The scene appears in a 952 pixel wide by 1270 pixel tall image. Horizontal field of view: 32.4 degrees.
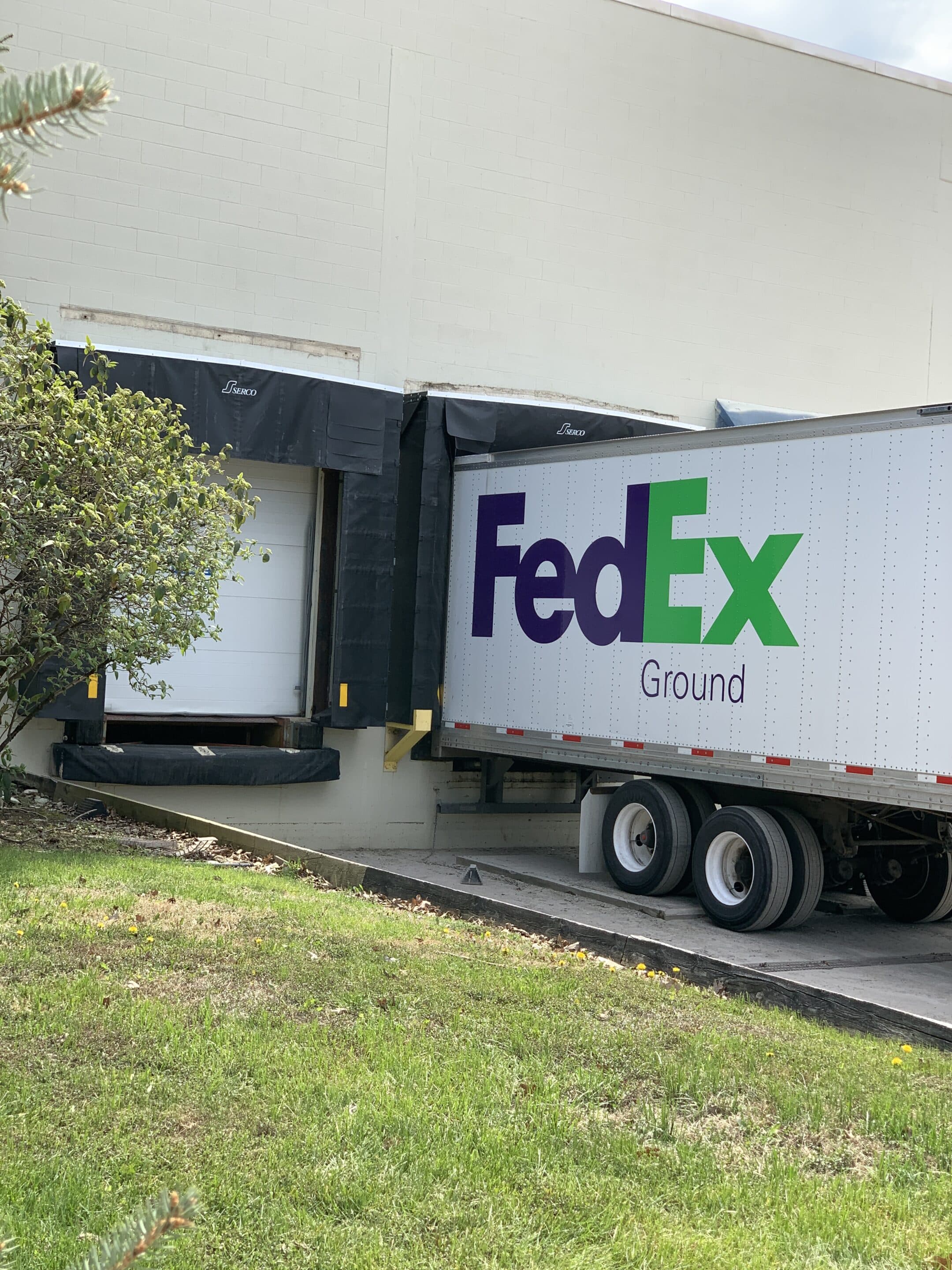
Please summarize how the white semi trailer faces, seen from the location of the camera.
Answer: facing the viewer and to the right of the viewer
